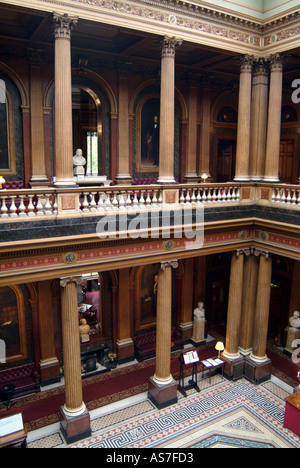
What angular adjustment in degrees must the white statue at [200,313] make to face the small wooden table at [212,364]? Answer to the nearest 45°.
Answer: approximately 45° to its left

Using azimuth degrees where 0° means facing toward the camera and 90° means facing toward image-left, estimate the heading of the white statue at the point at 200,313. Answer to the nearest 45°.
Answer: approximately 45°

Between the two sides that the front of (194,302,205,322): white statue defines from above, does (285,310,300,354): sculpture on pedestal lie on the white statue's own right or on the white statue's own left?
on the white statue's own left

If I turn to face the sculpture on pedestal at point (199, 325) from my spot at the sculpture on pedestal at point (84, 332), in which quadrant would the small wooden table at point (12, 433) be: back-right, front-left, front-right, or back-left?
back-right
